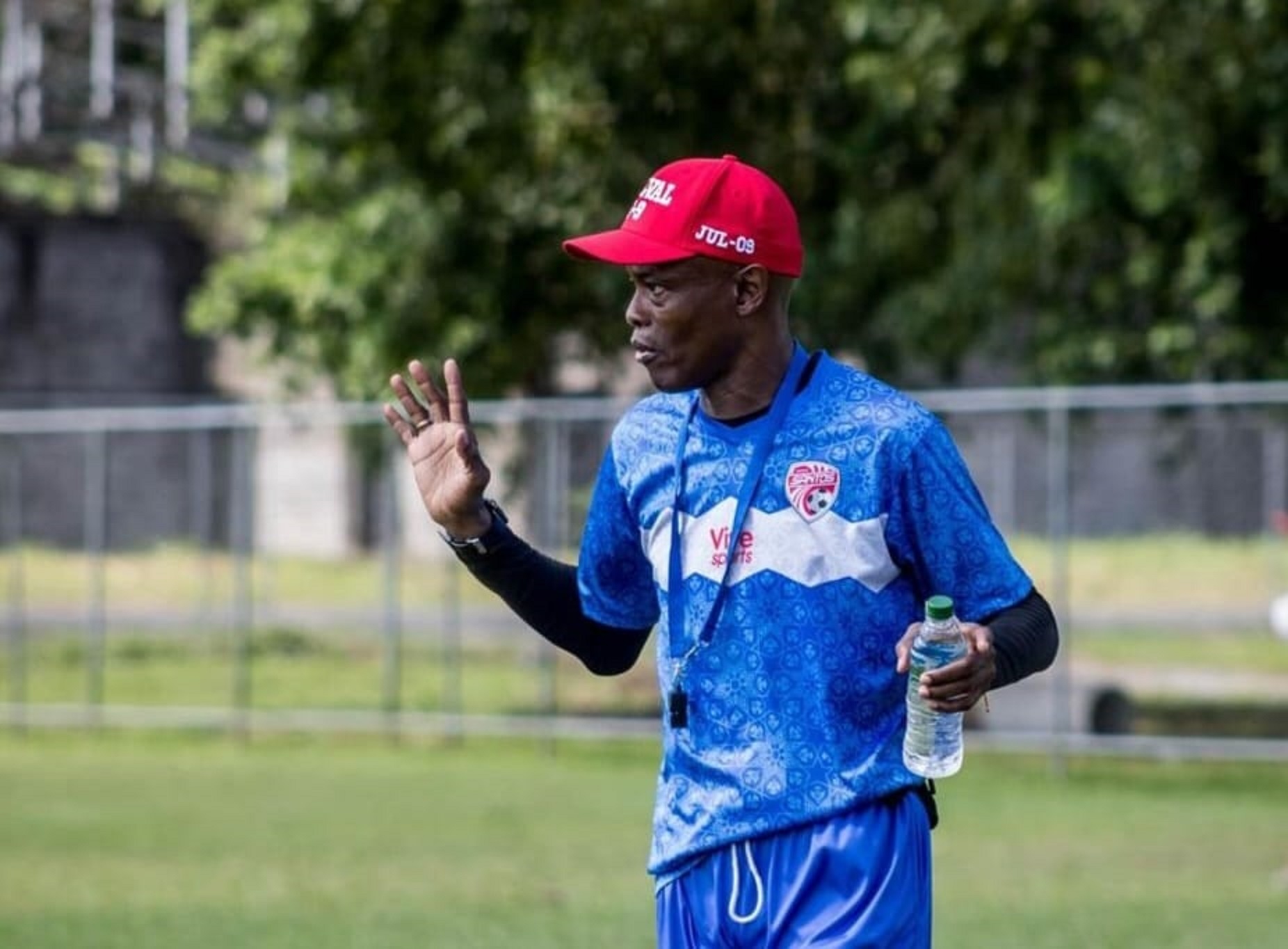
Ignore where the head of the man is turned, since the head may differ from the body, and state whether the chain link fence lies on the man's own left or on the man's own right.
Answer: on the man's own right

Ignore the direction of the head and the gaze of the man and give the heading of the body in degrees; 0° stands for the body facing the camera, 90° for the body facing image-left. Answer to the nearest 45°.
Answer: approximately 45°
